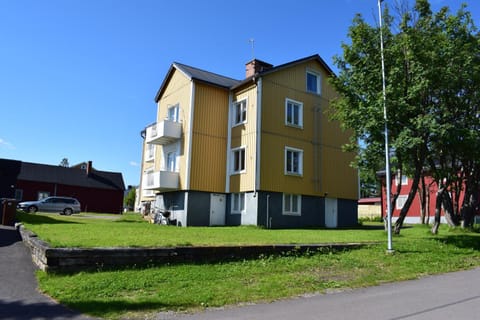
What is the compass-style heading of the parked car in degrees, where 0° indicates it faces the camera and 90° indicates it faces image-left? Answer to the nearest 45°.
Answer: approximately 90°

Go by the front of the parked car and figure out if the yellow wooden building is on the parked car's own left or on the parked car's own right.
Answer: on the parked car's own left

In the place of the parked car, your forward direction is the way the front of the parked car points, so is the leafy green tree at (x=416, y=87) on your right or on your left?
on your left

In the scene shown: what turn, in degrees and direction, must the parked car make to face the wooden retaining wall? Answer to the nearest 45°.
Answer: approximately 90° to its left
